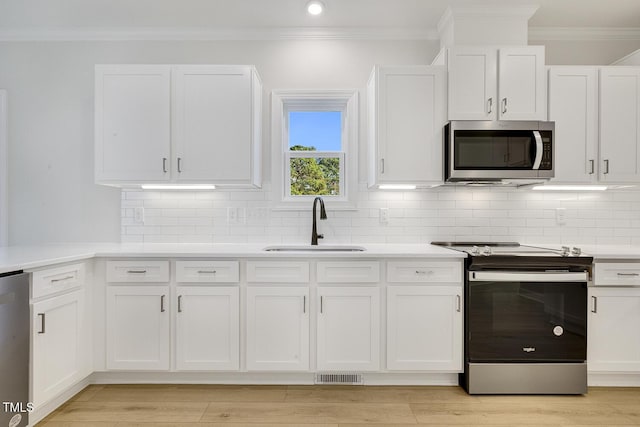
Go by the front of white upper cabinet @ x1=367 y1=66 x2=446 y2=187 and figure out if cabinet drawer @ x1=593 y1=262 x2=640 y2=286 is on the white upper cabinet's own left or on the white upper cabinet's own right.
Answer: on the white upper cabinet's own left

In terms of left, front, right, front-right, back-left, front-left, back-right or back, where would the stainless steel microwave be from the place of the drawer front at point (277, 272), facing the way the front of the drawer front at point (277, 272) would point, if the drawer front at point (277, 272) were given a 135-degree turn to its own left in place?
front-right

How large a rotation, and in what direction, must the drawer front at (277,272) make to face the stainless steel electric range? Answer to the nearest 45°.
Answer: approximately 90° to its left

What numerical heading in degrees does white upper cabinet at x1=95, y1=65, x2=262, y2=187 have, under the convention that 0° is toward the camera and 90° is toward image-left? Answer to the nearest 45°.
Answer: approximately 0°

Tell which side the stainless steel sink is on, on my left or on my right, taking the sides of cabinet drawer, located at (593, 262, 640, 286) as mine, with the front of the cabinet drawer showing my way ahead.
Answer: on my right

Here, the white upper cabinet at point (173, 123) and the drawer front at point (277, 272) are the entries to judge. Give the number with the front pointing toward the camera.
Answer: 2
